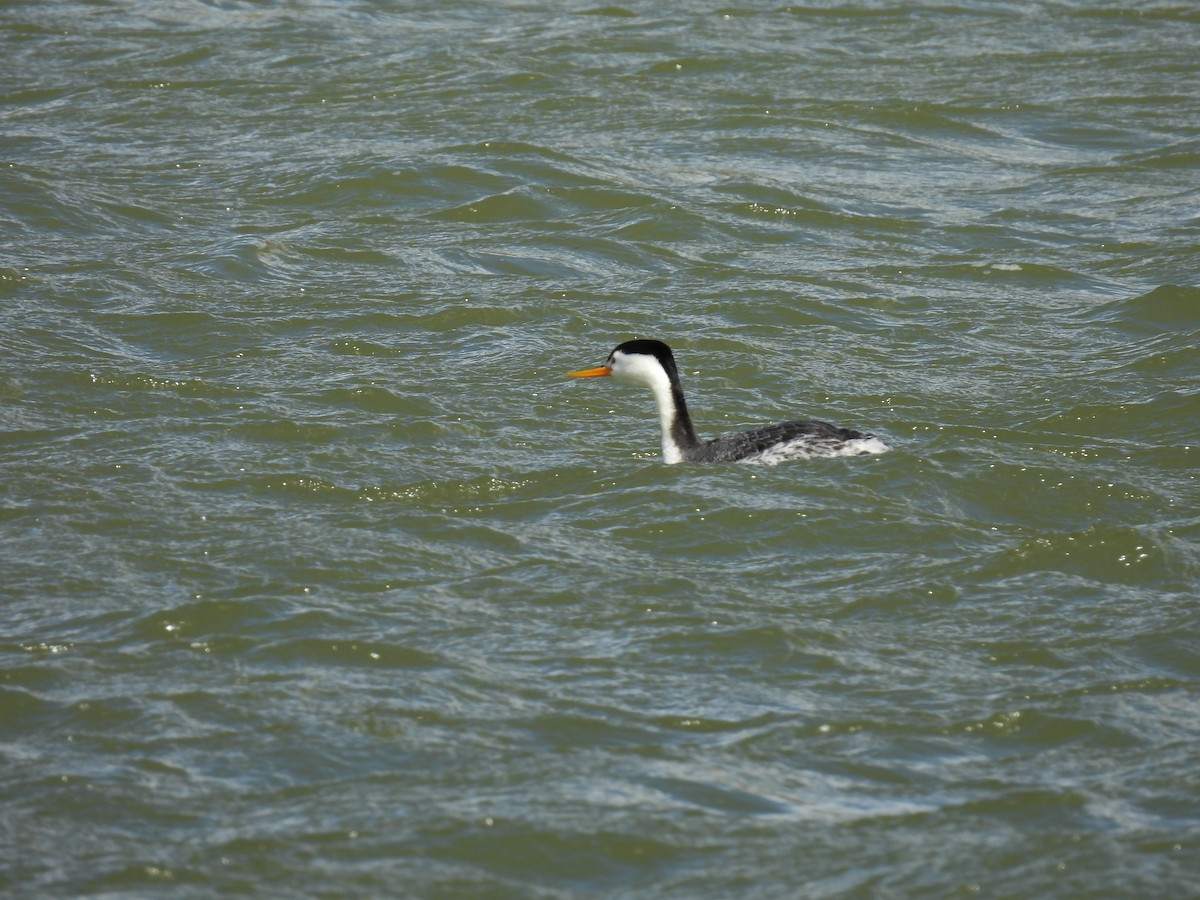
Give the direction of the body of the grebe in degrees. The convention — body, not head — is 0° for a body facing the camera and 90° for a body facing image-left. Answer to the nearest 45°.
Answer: approximately 90°
